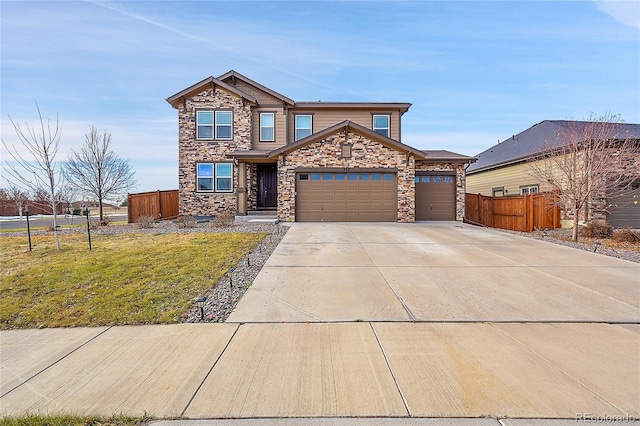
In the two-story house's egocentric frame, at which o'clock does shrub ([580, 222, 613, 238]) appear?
The shrub is roughly at 10 o'clock from the two-story house.

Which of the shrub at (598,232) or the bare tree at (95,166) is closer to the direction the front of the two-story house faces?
the shrub

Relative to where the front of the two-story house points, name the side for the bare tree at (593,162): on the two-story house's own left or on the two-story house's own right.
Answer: on the two-story house's own left

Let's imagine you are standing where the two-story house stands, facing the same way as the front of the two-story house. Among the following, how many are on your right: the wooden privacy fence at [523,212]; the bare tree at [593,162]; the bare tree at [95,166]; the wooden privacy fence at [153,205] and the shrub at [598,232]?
2

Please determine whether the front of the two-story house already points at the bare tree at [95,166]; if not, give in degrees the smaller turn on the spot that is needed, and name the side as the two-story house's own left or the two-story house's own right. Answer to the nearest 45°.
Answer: approximately 90° to the two-story house's own right

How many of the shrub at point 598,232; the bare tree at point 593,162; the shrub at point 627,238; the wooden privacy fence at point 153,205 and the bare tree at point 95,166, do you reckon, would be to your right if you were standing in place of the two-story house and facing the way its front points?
2

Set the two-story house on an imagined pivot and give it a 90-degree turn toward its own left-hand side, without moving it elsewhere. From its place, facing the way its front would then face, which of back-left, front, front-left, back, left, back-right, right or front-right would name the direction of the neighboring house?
front

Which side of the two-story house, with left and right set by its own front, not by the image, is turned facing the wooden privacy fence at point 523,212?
left

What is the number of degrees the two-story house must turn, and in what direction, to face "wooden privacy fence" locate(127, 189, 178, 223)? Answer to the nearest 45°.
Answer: approximately 90° to its right

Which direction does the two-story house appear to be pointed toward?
toward the camera
